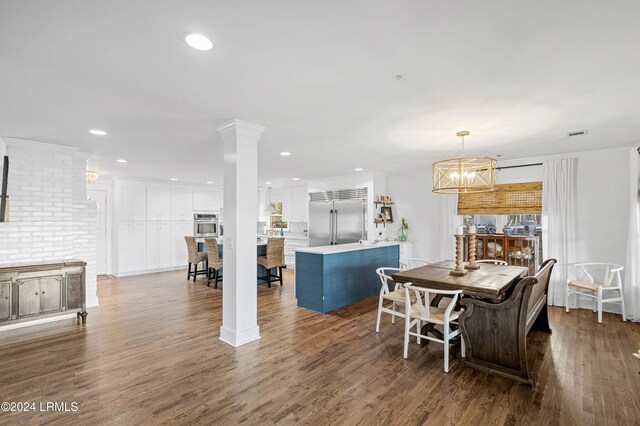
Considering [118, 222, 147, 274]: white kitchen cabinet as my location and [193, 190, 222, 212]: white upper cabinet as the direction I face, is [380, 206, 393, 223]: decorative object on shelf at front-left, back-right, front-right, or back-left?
front-right

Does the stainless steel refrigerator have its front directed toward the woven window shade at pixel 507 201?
no

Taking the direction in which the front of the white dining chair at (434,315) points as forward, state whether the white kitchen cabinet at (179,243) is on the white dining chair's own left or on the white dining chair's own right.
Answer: on the white dining chair's own left

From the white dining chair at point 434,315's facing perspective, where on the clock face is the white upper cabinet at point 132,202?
The white upper cabinet is roughly at 8 o'clock from the white dining chair.

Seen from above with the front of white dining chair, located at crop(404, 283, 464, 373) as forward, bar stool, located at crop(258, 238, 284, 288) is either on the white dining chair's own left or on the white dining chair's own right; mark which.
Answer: on the white dining chair's own left

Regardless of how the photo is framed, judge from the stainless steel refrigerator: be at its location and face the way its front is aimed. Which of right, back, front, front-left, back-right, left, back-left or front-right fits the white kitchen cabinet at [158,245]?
front-right

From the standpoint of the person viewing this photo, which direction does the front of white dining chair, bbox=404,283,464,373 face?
facing away from the viewer and to the right of the viewer

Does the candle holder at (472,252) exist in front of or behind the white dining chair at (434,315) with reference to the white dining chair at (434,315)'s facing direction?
in front

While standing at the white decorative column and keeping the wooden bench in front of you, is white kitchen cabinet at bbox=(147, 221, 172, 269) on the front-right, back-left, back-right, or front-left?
back-left

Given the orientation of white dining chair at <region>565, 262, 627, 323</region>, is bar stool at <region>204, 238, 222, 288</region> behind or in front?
in front

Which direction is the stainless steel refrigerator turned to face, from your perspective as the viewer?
facing the viewer and to the left of the viewer

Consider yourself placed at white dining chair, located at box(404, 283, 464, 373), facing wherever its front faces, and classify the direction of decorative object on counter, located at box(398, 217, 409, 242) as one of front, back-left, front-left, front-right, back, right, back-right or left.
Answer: front-left

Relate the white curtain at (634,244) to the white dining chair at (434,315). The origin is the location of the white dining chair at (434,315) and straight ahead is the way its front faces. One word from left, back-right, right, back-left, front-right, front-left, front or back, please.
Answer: front

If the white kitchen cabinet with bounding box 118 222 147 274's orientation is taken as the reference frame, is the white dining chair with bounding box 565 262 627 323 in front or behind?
in front

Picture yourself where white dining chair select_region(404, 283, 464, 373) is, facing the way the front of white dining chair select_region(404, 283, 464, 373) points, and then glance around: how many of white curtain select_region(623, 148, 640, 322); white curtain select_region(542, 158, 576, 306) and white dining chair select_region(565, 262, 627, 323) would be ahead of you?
3
